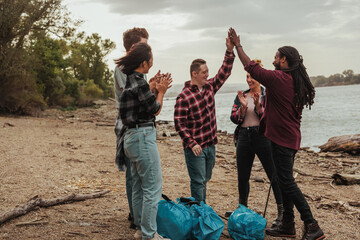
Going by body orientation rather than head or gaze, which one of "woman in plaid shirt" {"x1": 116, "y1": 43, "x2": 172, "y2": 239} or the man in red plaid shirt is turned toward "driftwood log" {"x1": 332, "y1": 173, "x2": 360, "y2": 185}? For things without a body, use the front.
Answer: the woman in plaid shirt

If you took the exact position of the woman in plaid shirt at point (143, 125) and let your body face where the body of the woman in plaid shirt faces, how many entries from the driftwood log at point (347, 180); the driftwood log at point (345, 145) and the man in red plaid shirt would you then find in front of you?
3

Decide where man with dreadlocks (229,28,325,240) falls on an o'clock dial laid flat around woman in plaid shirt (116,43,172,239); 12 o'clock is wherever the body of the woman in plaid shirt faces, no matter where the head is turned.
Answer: The man with dreadlocks is roughly at 1 o'clock from the woman in plaid shirt.

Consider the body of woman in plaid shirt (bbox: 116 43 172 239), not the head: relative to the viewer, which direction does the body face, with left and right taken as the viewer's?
facing away from the viewer and to the right of the viewer

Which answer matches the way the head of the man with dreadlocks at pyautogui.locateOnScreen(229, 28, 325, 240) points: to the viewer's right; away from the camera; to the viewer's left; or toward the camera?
to the viewer's left
